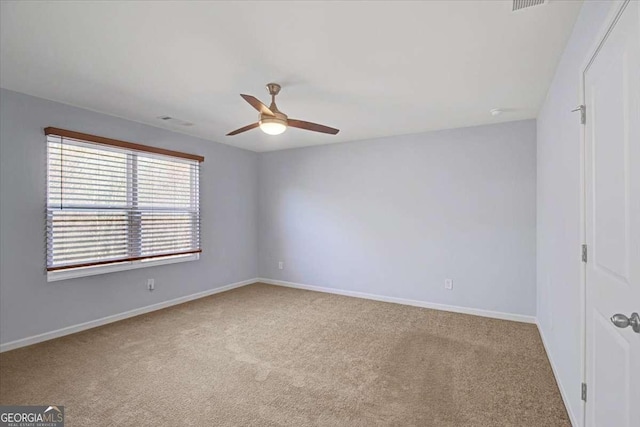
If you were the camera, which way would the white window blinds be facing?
facing the viewer and to the right of the viewer

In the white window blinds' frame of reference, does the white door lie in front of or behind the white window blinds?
in front

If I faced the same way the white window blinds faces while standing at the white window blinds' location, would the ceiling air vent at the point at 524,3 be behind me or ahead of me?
ahead
